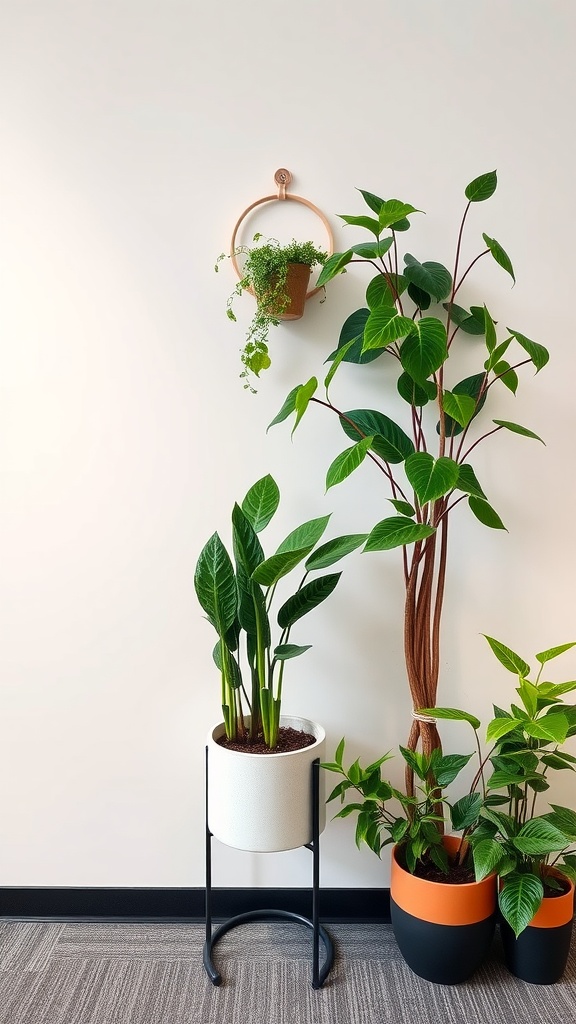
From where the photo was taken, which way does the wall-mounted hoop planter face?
toward the camera
